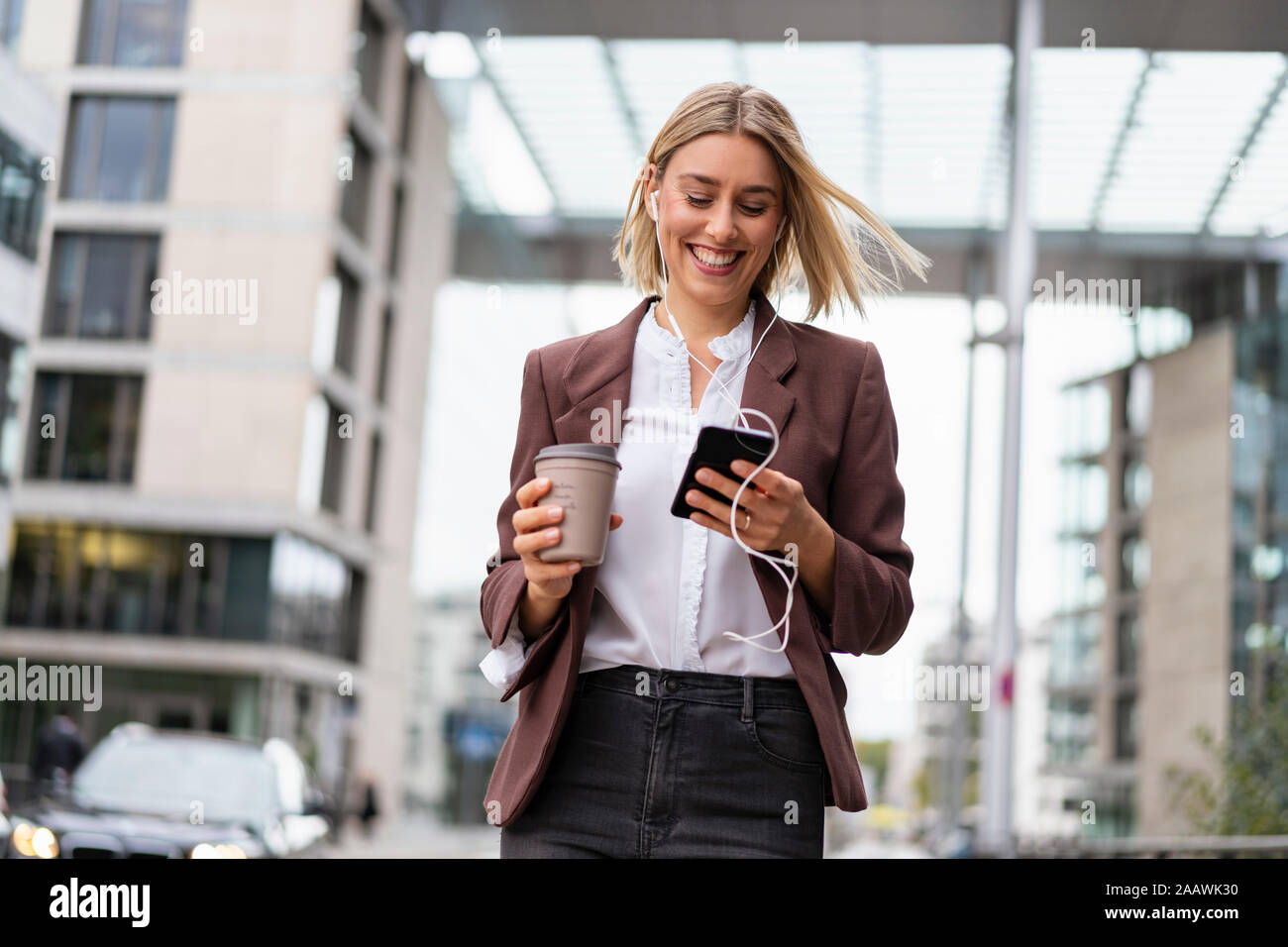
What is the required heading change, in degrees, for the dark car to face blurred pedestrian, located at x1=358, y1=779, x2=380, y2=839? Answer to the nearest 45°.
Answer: approximately 135° to its right

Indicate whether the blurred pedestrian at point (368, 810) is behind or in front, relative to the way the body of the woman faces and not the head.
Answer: behind

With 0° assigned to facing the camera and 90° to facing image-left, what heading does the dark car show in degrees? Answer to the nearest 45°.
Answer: approximately 45°

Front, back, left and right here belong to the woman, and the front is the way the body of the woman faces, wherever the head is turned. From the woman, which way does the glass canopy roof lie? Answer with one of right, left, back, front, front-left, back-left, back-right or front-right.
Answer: back

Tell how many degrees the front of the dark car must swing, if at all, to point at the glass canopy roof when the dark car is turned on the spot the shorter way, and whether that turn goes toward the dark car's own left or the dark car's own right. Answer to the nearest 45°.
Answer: approximately 180°

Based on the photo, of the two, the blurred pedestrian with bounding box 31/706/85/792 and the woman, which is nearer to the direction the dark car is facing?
the woman

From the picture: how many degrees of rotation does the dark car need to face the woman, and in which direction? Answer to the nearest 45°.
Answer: approximately 45° to its left

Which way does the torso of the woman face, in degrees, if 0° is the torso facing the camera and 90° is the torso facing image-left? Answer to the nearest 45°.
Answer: approximately 0°
